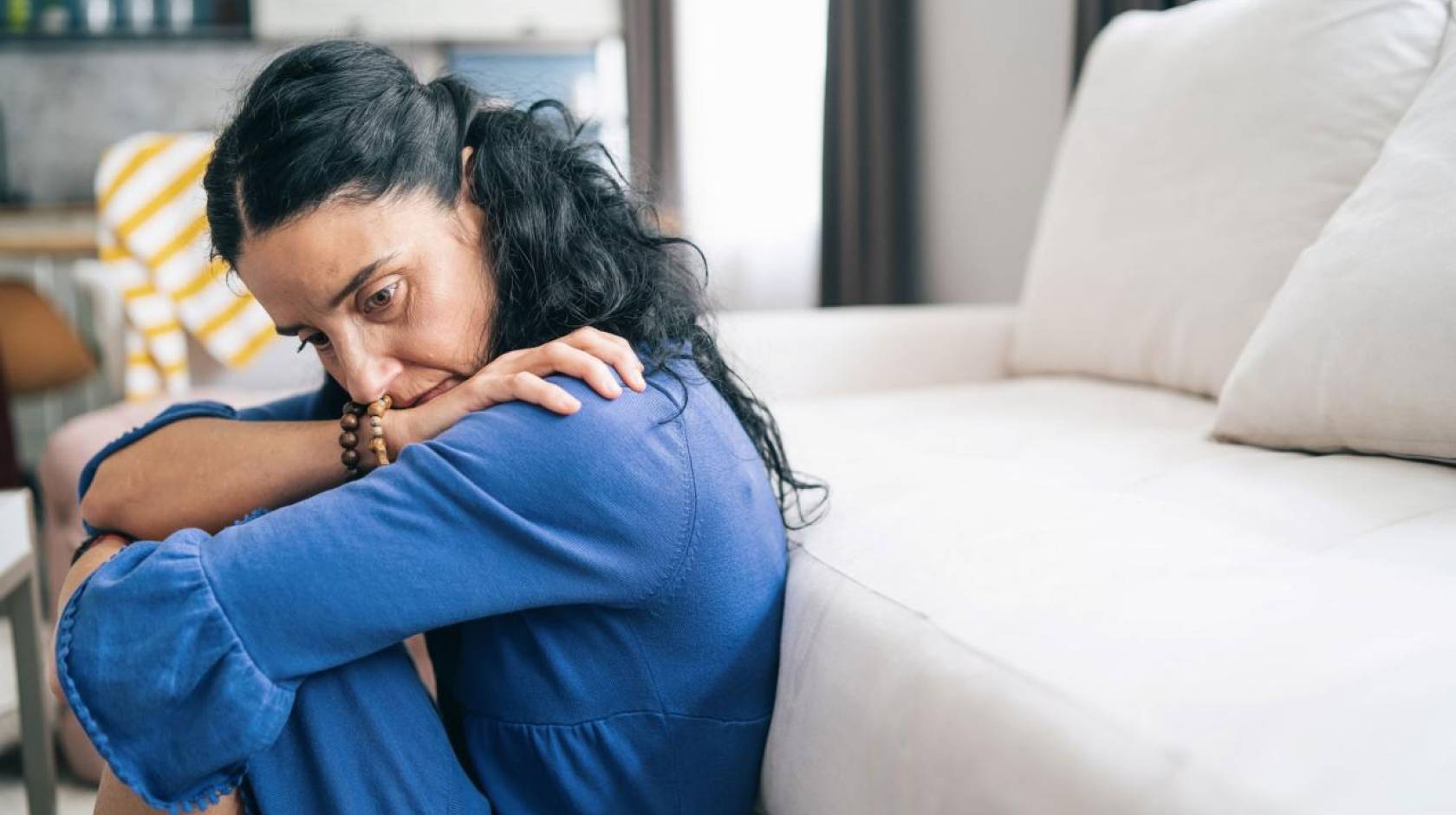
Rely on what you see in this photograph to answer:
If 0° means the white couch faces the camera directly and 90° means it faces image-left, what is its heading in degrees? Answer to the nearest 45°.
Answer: approximately 45°

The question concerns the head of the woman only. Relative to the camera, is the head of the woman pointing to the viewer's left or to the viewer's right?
to the viewer's left

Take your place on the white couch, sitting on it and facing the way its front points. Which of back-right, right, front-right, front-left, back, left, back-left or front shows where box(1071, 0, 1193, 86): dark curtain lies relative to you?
back-right

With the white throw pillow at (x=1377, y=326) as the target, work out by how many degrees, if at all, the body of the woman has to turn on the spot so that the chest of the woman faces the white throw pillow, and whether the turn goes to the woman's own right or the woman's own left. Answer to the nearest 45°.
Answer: approximately 180°

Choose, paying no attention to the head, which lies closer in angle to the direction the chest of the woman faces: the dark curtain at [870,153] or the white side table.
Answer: the white side table

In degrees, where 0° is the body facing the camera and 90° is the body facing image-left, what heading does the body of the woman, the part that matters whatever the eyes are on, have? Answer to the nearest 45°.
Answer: approximately 90°

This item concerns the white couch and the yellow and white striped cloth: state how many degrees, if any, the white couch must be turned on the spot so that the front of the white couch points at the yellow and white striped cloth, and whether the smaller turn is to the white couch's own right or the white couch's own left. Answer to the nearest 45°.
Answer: approximately 90° to the white couch's own right

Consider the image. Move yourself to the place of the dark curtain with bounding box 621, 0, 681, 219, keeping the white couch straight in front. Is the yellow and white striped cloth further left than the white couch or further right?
right

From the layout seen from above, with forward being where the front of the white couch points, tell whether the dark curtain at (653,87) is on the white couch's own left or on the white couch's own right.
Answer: on the white couch's own right
